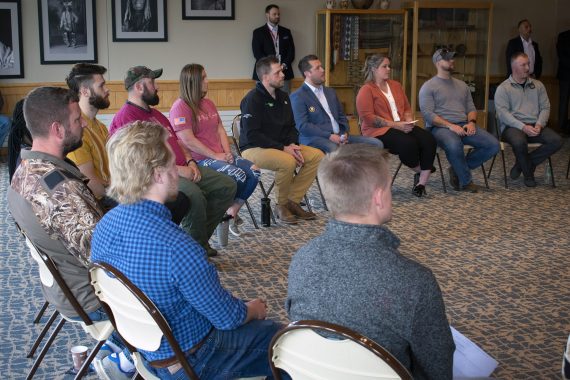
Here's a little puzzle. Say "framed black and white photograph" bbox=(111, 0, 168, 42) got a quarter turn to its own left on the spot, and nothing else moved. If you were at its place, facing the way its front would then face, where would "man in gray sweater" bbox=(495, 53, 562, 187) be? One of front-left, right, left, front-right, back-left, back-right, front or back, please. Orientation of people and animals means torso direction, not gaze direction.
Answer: front-right

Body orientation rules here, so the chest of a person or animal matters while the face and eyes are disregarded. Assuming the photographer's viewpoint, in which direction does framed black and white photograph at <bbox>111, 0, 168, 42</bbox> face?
facing the viewer

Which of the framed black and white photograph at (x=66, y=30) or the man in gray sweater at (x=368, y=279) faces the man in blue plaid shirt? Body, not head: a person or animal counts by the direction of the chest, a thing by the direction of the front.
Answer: the framed black and white photograph

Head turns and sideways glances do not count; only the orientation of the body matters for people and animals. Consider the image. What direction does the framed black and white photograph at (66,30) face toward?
toward the camera

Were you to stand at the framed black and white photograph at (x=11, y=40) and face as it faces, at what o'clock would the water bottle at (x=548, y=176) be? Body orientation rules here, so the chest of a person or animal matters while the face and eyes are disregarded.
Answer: The water bottle is roughly at 10 o'clock from the framed black and white photograph.

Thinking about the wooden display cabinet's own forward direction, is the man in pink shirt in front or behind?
in front

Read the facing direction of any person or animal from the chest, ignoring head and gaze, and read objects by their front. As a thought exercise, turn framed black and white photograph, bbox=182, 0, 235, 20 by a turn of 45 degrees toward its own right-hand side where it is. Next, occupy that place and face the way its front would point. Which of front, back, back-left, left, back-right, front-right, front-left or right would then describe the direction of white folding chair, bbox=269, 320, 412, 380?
front-left

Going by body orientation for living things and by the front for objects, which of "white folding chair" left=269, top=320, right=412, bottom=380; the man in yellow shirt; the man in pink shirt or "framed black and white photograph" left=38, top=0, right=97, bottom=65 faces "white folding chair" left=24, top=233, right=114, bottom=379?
the framed black and white photograph

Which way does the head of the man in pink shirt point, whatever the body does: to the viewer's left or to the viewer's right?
to the viewer's right

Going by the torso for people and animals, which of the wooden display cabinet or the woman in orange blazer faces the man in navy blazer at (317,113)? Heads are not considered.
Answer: the wooden display cabinet

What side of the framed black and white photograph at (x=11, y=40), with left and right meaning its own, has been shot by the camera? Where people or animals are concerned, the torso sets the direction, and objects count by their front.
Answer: front

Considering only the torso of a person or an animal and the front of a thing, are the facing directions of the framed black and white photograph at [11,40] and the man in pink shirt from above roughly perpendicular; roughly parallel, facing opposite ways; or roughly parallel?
roughly perpendicular

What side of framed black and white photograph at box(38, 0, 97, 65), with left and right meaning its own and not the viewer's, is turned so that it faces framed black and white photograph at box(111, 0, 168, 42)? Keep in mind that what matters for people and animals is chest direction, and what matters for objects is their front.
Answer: left

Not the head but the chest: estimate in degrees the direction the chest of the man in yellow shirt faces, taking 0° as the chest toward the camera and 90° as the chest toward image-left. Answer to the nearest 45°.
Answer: approximately 270°

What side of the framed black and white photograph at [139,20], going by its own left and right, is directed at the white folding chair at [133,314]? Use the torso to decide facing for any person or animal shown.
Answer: front

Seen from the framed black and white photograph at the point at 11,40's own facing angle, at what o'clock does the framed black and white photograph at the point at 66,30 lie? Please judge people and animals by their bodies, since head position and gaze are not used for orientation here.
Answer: the framed black and white photograph at the point at 66,30 is roughly at 9 o'clock from the framed black and white photograph at the point at 11,40.

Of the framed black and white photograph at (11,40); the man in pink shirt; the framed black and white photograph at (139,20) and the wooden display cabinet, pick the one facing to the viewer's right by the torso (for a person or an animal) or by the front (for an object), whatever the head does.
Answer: the man in pink shirt

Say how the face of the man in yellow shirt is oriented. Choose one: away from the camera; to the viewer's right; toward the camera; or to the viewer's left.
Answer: to the viewer's right

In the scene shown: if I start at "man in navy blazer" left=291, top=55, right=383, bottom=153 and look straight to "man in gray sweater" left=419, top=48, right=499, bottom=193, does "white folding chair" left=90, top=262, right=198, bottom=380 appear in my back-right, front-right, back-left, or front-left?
back-right

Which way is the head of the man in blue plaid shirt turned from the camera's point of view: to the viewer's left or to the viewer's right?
to the viewer's right

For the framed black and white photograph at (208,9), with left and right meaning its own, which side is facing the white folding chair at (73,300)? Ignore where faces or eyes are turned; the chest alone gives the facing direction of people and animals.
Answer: front
